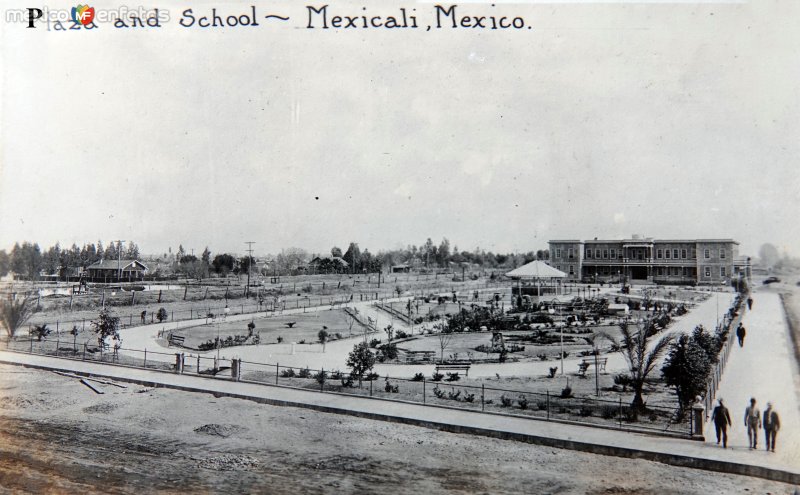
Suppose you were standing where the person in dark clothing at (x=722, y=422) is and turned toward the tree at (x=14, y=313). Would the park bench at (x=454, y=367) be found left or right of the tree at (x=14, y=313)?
right

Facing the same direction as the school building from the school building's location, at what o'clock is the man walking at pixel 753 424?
The man walking is roughly at 12 o'clock from the school building.

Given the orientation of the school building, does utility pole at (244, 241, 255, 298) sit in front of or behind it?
in front

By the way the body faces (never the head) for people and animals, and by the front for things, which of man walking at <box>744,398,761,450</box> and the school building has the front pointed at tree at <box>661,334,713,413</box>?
the school building

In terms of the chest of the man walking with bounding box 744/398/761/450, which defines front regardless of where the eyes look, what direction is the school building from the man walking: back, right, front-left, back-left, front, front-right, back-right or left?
back

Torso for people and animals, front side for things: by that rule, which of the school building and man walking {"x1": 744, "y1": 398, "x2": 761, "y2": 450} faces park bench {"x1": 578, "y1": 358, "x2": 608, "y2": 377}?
the school building

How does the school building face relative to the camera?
toward the camera

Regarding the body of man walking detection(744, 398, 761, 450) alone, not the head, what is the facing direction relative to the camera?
toward the camera

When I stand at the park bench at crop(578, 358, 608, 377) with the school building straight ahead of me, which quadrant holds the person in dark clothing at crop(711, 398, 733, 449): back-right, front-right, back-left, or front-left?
back-right

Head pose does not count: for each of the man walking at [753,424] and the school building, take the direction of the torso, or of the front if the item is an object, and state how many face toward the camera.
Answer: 2

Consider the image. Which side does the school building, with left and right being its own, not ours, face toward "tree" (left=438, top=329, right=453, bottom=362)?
front

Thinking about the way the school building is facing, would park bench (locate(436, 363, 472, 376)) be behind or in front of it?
in front

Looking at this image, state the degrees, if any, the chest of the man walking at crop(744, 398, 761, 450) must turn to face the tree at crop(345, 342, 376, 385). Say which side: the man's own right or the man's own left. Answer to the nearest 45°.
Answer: approximately 90° to the man's own right
